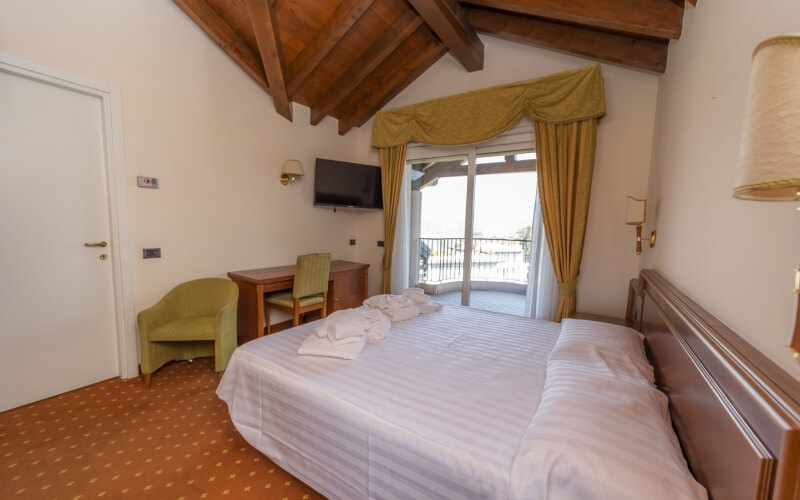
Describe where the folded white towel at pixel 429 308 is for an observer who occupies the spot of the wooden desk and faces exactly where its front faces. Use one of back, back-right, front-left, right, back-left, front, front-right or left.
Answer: front

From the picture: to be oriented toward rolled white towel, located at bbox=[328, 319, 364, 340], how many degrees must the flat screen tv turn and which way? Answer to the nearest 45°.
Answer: approximately 45° to its right

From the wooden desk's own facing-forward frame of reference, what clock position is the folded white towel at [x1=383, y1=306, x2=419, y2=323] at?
The folded white towel is roughly at 12 o'clock from the wooden desk.

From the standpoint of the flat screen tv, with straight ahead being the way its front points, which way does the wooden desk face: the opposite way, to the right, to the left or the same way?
the same way

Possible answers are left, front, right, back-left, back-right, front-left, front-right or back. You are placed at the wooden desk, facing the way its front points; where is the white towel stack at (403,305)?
front

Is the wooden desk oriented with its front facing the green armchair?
no

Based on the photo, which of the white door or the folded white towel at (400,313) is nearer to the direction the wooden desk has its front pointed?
the folded white towel

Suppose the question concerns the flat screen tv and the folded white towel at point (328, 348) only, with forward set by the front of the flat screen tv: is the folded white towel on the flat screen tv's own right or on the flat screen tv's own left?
on the flat screen tv's own right

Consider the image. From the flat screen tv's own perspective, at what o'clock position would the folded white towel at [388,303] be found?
The folded white towel is roughly at 1 o'clock from the flat screen tv.

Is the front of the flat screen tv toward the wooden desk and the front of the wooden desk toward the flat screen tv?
no

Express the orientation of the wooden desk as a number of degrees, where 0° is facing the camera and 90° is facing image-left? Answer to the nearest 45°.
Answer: approximately 315°

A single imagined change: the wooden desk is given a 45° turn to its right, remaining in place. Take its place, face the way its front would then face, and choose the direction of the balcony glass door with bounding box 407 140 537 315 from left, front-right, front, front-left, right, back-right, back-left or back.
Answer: left

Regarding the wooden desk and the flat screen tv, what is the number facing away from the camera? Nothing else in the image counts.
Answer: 0

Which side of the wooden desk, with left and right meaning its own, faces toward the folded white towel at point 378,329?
front

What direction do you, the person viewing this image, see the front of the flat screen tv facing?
facing the viewer and to the right of the viewer

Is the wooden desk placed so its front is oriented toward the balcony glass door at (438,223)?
no

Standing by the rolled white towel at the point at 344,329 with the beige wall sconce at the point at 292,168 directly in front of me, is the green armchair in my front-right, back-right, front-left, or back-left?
front-left
